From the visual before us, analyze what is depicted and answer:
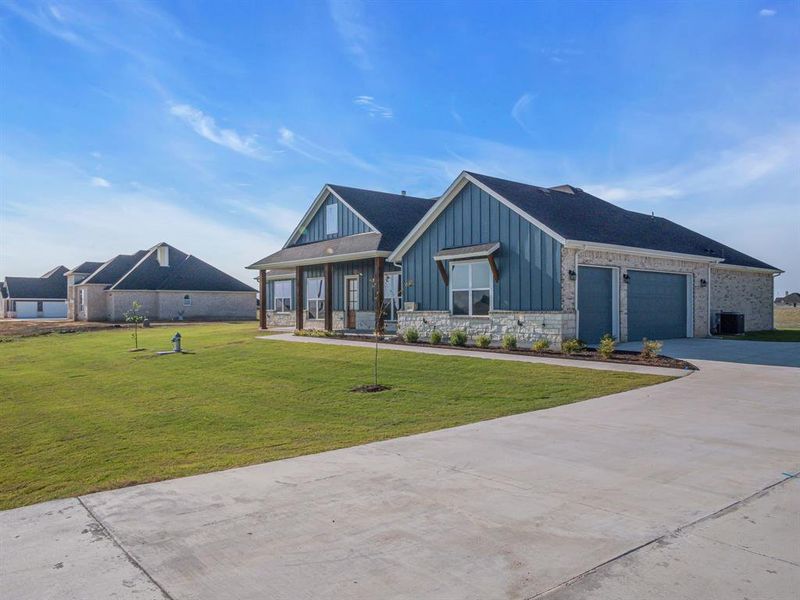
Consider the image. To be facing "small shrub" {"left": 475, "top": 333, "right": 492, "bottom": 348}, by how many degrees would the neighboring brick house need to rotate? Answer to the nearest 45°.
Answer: approximately 90° to its left

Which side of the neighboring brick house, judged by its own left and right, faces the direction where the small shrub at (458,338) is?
left

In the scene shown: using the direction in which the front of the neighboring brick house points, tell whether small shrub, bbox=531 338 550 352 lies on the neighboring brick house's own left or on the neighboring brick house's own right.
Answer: on the neighboring brick house's own left

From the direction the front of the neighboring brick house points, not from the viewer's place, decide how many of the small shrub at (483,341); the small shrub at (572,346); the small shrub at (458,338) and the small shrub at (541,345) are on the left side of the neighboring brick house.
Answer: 4

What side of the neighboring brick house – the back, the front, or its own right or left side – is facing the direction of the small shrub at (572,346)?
left
